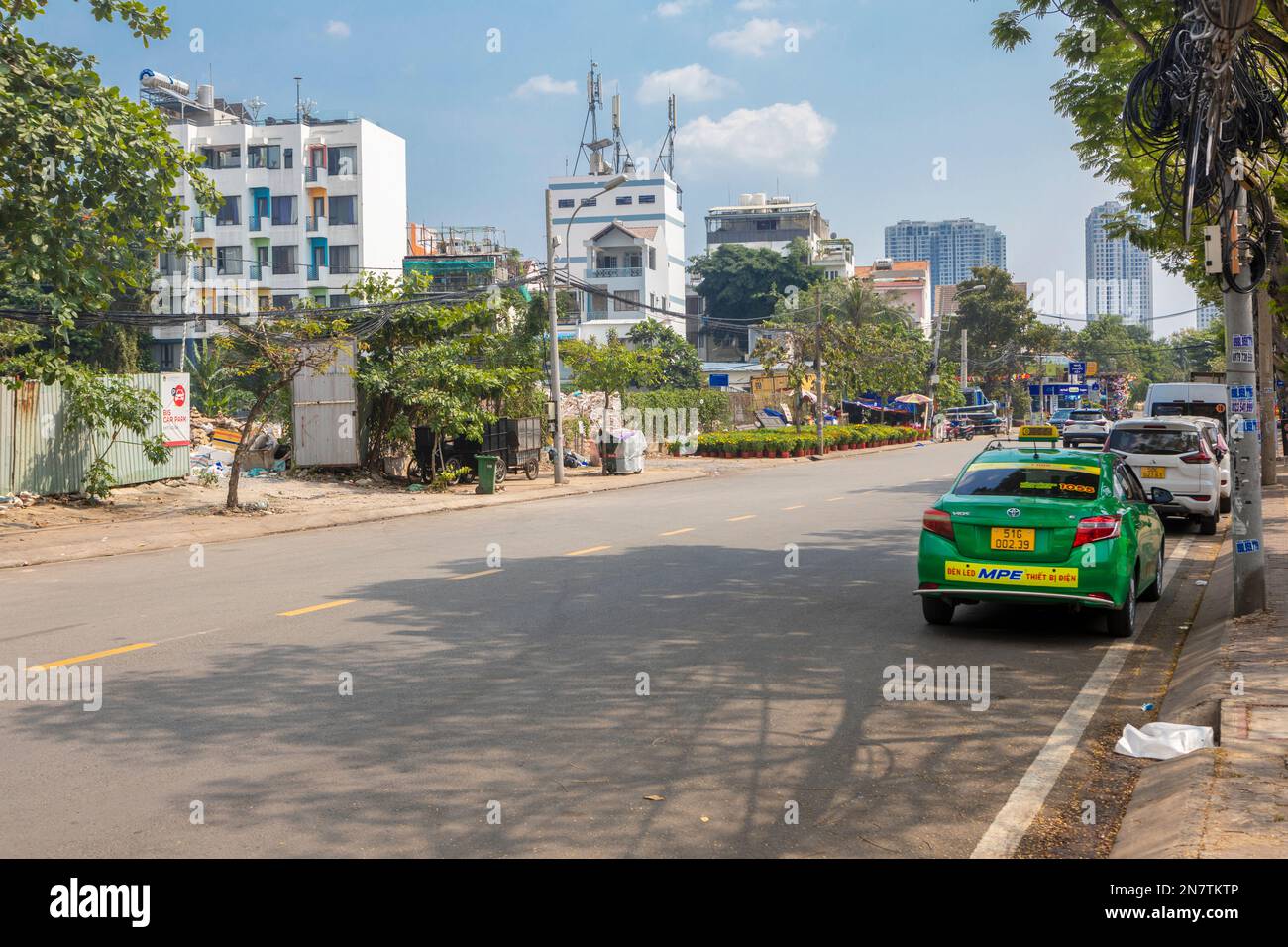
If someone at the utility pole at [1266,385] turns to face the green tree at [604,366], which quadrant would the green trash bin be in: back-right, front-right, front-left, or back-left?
front-left

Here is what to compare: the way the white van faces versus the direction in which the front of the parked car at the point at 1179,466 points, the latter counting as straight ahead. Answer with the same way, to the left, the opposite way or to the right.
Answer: the same way

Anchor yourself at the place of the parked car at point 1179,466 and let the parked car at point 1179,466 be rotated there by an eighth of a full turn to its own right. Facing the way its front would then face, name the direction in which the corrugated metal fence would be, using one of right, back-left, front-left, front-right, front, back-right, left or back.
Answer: back-left

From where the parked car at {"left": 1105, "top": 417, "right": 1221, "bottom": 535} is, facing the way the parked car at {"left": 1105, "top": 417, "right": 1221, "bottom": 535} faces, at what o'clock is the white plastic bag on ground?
The white plastic bag on ground is roughly at 6 o'clock from the parked car.

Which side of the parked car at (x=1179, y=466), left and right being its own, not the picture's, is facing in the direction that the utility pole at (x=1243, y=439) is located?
back

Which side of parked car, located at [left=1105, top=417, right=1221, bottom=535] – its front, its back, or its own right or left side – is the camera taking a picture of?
back

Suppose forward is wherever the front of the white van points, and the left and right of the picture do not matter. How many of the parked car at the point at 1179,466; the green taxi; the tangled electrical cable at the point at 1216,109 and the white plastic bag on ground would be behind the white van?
4

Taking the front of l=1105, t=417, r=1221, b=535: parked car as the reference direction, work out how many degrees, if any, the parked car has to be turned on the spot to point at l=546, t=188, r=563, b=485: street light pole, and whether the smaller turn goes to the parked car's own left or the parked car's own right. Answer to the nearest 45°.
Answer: approximately 45° to the parked car's own left

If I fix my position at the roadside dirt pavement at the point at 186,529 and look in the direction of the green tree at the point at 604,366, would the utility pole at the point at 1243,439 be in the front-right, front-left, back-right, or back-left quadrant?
back-right

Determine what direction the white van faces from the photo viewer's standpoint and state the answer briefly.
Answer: facing away from the viewer

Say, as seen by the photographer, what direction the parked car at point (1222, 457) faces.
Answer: facing away from the viewer

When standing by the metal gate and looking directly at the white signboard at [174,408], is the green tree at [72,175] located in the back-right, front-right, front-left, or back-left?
front-left

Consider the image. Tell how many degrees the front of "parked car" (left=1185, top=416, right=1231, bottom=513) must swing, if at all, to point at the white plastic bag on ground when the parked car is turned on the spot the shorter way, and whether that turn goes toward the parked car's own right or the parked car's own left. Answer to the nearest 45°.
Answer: approximately 180°

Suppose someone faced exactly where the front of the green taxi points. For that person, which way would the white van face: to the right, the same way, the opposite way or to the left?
the same way

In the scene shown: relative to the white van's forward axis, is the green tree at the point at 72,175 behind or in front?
behind

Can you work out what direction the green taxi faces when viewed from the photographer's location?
facing away from the viewer
